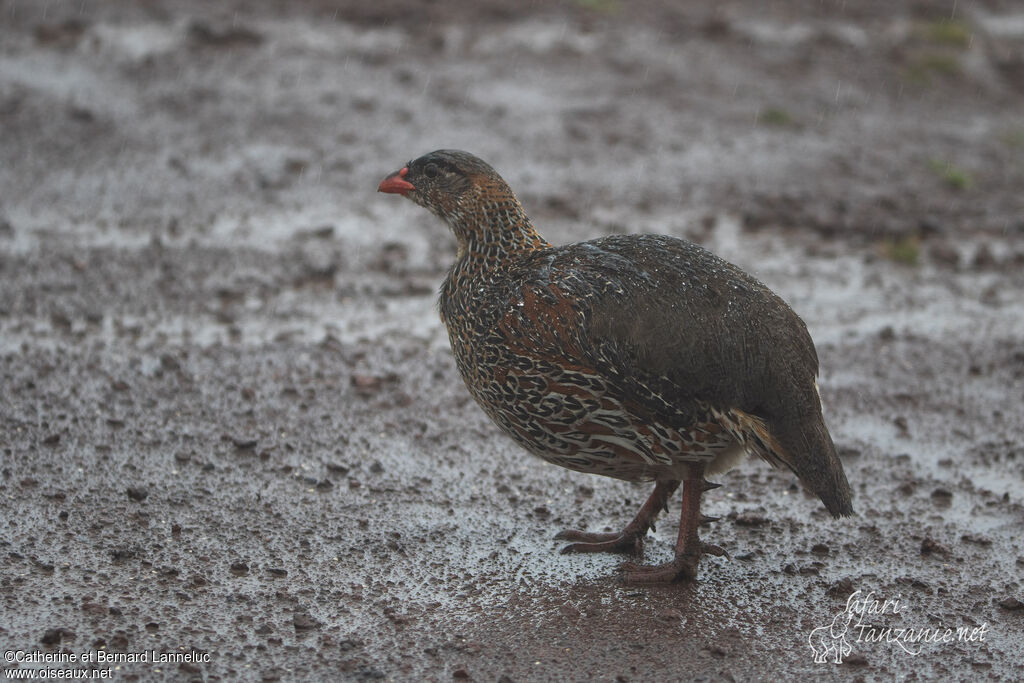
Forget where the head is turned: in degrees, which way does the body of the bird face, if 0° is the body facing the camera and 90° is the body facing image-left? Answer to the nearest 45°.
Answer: approximately 90°

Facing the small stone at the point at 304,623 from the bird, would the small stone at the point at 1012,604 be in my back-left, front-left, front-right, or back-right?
back-left

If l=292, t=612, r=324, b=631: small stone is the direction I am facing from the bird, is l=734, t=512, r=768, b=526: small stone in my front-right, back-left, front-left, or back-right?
back-right

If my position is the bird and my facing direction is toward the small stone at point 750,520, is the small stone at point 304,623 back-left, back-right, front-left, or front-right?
back-left

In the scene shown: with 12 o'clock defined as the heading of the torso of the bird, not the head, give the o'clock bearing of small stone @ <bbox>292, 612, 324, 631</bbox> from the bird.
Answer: The small stone is roughly at 11 o'clock from the bird.

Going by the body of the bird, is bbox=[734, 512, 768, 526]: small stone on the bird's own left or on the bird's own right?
on the bird's own right

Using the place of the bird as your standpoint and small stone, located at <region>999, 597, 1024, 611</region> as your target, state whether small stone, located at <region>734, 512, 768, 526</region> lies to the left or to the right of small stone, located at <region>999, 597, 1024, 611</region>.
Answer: left

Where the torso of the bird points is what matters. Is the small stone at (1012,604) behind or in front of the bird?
behind
